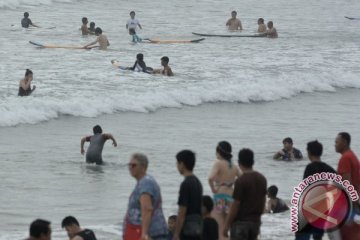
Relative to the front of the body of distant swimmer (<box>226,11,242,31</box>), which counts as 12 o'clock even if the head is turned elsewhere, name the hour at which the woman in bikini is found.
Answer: The woman in bikini is roughly at 12 o'clock from the distant swimmer.

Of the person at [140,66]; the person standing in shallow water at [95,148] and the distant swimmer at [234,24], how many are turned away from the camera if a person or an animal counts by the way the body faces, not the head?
1

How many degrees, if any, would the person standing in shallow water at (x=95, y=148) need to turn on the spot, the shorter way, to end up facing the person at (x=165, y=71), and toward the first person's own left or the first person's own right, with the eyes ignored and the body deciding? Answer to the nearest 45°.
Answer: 0° — they already face them

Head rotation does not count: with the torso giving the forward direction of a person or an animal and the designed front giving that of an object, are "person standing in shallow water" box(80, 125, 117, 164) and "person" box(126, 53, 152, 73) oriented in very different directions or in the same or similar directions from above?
very different directions

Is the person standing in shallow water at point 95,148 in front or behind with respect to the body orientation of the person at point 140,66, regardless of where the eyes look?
in front

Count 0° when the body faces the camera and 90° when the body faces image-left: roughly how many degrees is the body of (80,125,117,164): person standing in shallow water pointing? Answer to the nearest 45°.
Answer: approximately 180°

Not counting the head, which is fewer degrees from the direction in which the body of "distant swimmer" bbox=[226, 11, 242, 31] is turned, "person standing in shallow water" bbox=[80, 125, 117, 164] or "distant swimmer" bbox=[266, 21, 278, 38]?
the person standing in shallow water

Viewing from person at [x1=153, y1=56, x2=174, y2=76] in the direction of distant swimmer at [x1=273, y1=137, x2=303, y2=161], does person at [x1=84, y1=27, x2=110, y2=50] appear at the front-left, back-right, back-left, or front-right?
back-right
